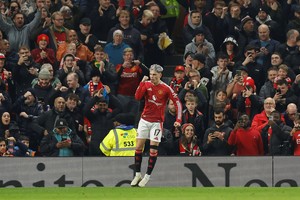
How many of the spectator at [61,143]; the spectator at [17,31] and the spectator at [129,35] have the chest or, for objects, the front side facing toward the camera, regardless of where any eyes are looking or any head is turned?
3

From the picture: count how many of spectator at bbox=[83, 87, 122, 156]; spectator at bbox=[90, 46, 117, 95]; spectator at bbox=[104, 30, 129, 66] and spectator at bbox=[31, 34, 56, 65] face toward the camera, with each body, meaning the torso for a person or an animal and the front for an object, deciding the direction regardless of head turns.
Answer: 4

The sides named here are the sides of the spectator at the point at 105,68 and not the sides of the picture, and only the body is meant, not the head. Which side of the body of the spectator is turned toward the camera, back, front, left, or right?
front

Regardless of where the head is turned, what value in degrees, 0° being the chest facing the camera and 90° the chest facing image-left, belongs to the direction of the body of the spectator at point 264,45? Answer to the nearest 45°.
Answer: approximately 0°

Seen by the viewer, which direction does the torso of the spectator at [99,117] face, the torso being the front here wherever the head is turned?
toward the camera

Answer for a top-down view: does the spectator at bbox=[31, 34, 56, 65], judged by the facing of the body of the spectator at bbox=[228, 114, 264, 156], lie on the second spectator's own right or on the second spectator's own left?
on the second spectator's own right
